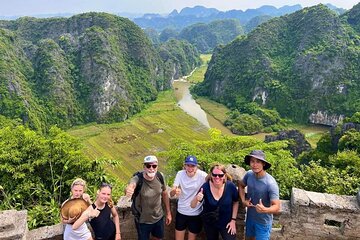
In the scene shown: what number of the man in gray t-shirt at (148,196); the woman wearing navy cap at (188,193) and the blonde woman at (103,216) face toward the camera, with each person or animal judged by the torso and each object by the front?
3

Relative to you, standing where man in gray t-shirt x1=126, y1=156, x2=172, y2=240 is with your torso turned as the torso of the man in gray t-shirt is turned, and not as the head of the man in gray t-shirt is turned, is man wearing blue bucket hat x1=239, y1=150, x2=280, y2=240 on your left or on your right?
on your left

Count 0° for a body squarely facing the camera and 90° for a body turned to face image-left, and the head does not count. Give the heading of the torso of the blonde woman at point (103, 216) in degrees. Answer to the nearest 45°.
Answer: approximately 0°

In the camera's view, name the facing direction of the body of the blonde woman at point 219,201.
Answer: toward the camera

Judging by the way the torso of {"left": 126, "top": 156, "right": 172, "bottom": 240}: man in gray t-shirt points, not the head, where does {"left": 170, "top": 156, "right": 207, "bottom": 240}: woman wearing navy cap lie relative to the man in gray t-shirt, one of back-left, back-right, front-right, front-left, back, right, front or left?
left

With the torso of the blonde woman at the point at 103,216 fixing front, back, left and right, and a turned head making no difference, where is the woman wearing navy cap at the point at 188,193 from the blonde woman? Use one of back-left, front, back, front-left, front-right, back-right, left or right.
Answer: left

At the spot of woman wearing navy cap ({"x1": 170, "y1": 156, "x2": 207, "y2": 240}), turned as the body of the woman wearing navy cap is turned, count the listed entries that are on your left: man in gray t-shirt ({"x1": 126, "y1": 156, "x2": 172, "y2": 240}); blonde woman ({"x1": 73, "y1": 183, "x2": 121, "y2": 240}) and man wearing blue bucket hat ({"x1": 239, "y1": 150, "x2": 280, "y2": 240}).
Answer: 1

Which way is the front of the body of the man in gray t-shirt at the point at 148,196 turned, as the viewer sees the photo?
toward the camera

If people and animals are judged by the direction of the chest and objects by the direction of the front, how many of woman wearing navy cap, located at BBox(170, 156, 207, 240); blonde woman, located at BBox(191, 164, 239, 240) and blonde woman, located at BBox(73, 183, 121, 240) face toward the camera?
3
